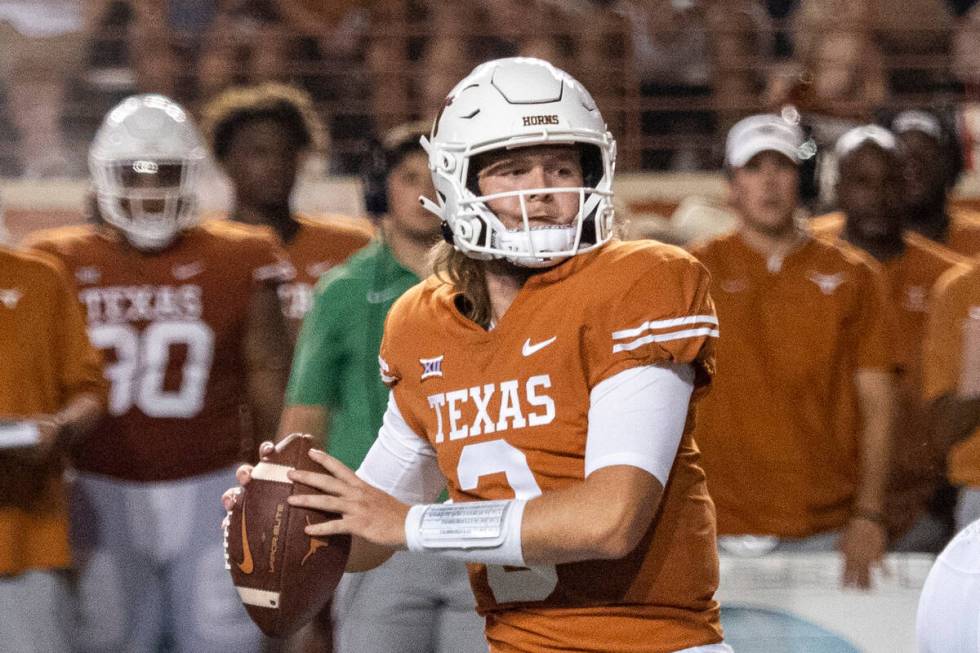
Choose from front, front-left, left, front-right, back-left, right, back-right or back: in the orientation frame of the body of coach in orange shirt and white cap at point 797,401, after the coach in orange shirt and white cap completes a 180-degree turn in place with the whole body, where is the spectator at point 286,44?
front-left

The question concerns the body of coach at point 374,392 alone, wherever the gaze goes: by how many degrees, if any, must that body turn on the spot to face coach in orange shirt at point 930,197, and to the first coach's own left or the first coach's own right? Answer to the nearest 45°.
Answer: approximately 90° to the first coach's own left

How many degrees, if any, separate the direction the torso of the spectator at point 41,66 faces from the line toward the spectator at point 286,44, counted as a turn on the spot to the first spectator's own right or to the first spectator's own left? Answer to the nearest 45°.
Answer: approximately 90° to the first spectator's own left

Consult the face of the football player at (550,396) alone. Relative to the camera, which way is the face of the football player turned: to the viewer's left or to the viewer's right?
to the viewer's right

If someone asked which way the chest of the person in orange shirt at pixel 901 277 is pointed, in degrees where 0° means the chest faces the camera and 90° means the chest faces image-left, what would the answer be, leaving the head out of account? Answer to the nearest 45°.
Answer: approximately 0°

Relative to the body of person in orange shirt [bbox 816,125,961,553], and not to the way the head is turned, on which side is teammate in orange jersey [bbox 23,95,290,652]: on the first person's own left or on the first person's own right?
on the first person's own right

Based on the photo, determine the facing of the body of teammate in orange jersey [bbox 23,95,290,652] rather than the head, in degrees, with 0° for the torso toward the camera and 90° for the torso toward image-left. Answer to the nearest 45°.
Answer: approximately 0°
